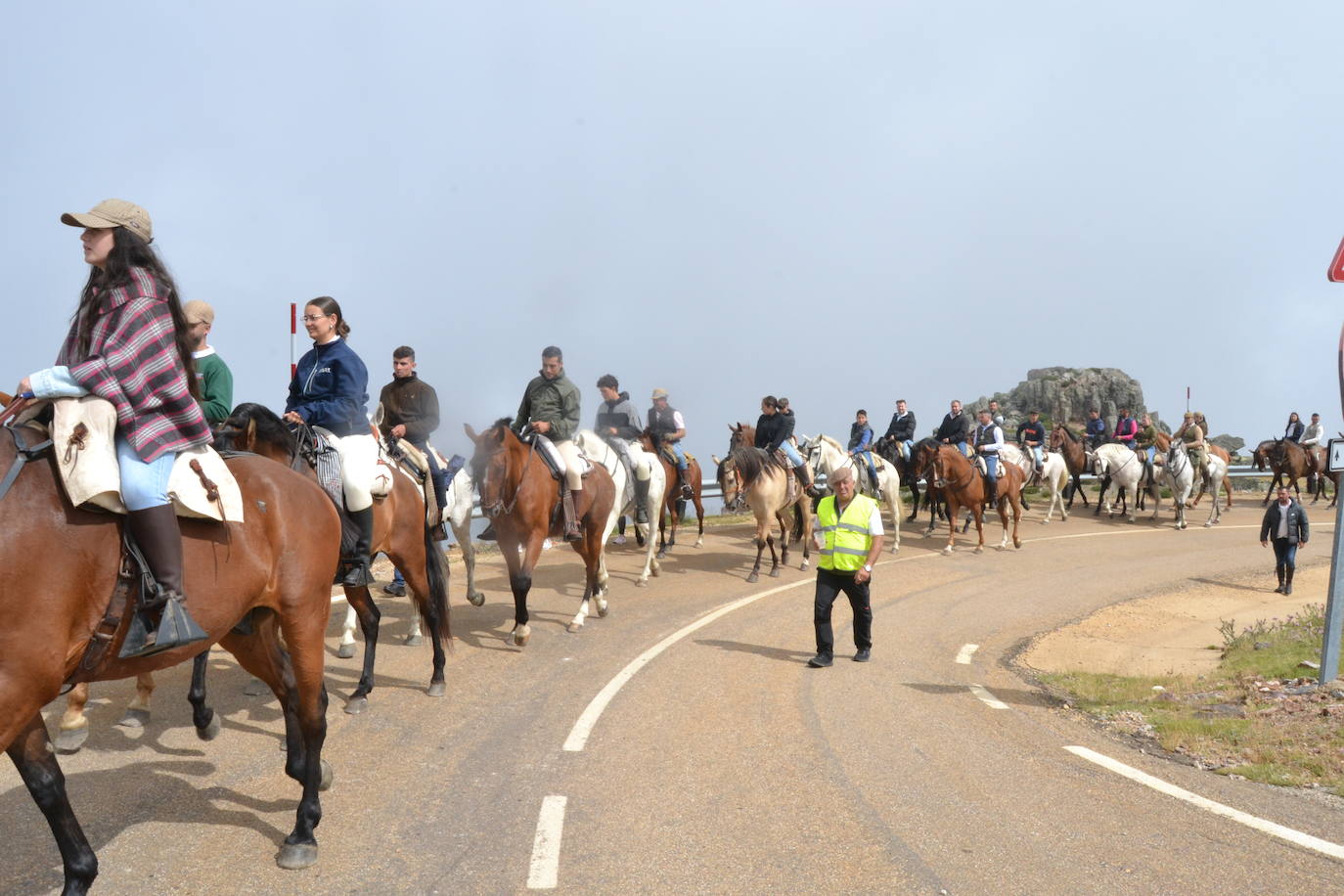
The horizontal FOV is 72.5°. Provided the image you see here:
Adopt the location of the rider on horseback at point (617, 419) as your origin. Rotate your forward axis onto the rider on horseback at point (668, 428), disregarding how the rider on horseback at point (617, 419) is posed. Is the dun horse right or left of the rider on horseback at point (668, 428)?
right

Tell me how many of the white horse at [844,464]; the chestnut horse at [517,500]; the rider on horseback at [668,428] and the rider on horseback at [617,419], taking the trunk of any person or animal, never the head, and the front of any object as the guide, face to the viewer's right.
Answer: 0

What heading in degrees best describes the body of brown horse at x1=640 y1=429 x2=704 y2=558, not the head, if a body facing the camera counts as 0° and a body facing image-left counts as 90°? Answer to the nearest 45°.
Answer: approximately 45°

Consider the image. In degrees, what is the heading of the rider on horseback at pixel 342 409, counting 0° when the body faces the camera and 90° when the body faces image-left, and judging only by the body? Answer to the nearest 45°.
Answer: approximately 45°

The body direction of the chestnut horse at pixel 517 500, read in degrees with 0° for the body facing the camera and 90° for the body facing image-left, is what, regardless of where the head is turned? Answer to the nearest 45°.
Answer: approximately 45°

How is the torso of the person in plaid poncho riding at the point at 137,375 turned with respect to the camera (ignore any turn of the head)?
to the viewer's left

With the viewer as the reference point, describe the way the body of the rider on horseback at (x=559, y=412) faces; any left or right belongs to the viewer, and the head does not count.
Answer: facing the viewer and to the left of the viewer

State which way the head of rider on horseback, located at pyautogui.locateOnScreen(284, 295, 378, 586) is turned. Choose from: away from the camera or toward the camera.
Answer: toward the camera

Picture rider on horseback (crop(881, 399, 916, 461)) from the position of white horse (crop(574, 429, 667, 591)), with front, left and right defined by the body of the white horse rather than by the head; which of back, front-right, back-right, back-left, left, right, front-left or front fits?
back

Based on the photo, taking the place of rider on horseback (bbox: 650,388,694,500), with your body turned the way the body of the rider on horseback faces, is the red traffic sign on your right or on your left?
on your left

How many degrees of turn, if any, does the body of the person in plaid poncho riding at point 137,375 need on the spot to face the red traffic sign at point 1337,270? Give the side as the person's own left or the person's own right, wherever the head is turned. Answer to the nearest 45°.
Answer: approximately 180°

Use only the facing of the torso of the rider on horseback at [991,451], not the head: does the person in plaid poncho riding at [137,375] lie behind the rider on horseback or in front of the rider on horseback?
in front

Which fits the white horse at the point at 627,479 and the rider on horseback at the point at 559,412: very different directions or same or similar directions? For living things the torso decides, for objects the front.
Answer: same or similar directions

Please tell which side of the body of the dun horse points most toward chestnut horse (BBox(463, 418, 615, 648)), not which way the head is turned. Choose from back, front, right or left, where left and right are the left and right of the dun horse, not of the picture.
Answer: front

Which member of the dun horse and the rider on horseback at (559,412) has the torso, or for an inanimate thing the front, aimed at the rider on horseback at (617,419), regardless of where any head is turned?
the dun horse

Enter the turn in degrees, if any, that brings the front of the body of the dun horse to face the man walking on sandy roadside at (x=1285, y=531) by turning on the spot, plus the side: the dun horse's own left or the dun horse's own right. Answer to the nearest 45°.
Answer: approximately 135° to the dun horse's own left

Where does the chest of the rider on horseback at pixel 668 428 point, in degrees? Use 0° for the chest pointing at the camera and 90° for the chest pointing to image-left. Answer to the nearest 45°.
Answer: approximately 45°

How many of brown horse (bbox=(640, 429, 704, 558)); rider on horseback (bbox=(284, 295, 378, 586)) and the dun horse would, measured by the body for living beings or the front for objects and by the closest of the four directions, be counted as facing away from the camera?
0

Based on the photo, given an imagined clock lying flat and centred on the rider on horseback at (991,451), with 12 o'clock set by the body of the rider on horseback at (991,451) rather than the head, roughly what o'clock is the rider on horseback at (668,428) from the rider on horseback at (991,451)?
the rider on horseback at (668,428) is roughly at 12 o'clock from the rider on horseback at (991,451).

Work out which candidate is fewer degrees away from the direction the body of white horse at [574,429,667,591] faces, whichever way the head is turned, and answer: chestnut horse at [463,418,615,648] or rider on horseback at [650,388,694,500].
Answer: the chestnut horse

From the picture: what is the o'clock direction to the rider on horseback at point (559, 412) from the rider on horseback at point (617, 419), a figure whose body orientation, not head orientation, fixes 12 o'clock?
the rider on horseback at point (559, 412) is roughly at 11 o'clock from the rider on horseback at point (617, 419).

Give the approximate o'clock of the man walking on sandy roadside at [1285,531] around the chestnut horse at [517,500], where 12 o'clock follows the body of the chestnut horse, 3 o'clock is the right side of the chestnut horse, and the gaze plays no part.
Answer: The man walking on sandy roadside is roughly at 7 o'clock from the chestnut horse.

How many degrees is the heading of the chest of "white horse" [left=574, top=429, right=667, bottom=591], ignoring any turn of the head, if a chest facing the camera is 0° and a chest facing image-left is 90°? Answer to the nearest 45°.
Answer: approximately 45°
